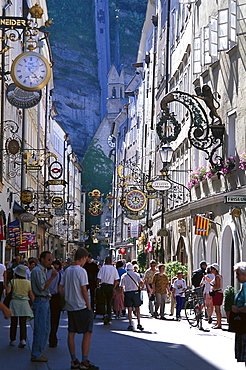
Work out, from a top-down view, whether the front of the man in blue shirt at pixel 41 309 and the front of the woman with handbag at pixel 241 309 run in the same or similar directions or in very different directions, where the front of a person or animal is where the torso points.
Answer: very different directions

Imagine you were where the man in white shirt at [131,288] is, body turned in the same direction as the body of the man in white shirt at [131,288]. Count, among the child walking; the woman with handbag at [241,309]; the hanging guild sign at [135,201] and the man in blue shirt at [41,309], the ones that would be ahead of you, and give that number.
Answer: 2

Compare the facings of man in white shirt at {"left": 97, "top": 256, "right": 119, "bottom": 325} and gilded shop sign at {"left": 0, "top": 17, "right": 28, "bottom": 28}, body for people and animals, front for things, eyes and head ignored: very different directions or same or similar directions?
very different directions

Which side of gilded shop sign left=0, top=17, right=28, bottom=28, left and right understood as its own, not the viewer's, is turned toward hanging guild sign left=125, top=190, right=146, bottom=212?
back
